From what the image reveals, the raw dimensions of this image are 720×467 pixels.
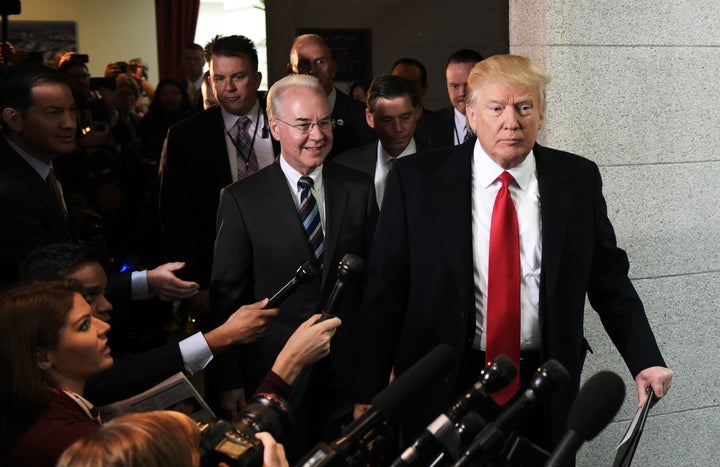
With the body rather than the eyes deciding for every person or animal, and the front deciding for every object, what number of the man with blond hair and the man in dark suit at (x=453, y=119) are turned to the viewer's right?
0

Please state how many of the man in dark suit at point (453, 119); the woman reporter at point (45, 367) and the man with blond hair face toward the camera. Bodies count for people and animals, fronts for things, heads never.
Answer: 2

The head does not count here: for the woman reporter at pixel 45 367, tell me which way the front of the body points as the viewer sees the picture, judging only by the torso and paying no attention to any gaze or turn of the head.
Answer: to the viewer's right

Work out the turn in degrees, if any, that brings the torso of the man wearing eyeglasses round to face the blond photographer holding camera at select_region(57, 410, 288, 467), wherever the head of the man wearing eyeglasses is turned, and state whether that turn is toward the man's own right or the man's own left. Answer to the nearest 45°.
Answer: approximately 45° to the man's own right

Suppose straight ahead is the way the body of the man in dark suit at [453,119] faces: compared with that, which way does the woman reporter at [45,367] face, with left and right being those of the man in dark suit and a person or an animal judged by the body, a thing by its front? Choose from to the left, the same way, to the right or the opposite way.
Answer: to the left

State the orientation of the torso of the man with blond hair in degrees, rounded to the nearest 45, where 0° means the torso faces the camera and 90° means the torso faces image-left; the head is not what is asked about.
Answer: approximately 0°

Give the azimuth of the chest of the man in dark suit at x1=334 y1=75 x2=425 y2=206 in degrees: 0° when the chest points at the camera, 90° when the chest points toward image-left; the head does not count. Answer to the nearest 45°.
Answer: approximately 315°

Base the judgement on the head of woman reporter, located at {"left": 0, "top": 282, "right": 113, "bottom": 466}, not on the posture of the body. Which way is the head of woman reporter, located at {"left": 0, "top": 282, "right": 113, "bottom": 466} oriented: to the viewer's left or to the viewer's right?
to the viewer's right

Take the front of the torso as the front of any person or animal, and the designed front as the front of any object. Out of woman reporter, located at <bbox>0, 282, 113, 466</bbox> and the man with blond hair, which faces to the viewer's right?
the woman reporter

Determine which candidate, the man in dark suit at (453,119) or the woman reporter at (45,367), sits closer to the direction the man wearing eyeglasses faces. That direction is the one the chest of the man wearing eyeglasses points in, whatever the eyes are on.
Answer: the woman reporter
